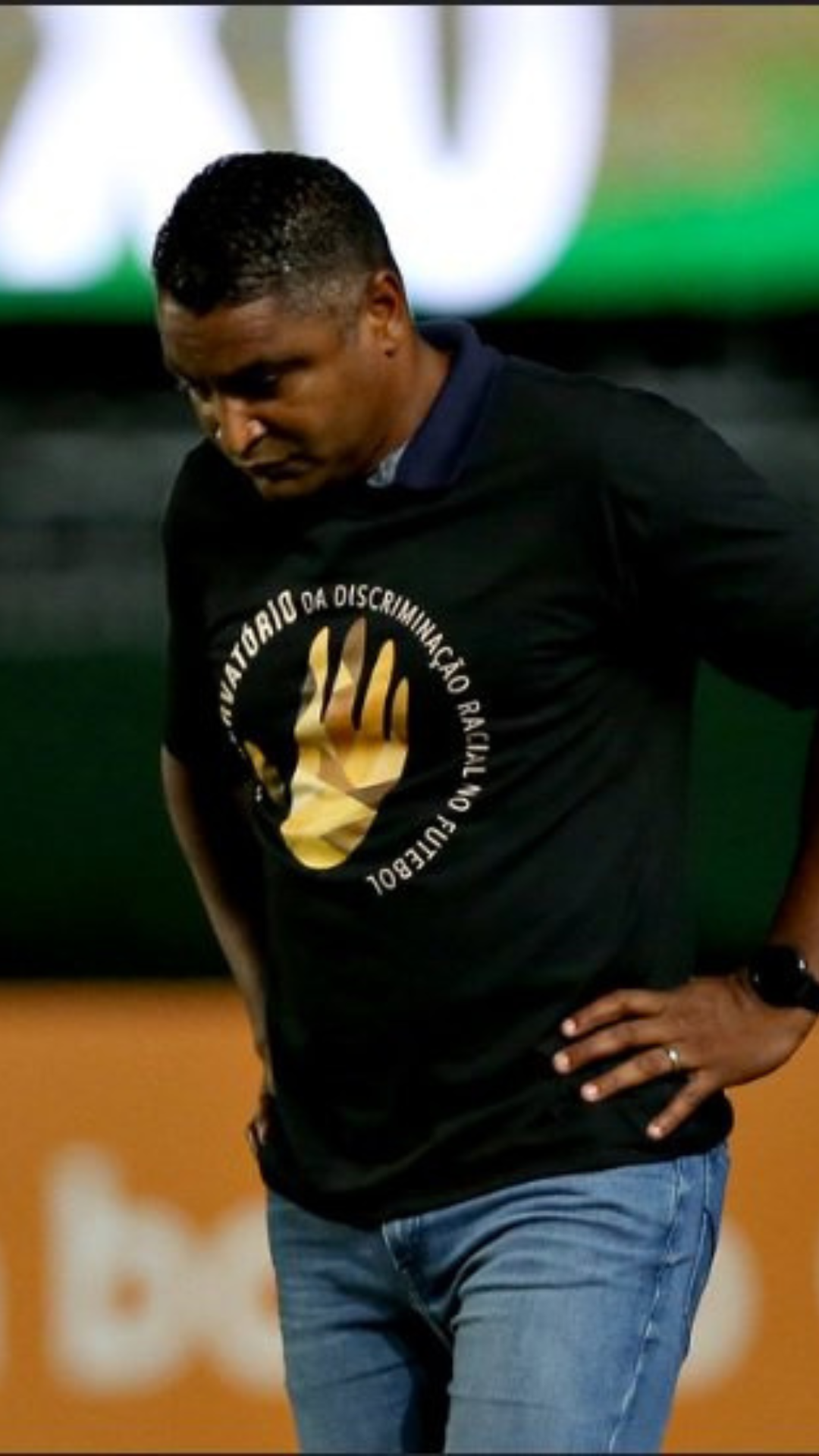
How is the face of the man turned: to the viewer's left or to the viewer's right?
to the viewer's left

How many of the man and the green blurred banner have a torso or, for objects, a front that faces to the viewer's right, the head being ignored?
0

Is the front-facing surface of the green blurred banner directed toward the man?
yes

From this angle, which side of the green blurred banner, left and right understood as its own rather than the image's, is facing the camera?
front

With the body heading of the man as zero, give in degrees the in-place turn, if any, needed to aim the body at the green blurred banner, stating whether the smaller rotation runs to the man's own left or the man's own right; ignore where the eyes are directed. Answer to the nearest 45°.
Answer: approximately 135° to the man's own right

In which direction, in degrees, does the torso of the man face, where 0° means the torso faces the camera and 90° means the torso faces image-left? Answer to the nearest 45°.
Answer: approximately 45°
